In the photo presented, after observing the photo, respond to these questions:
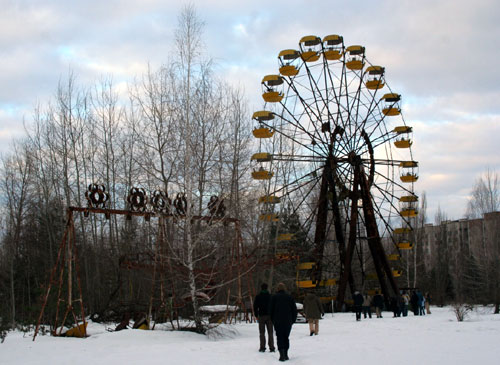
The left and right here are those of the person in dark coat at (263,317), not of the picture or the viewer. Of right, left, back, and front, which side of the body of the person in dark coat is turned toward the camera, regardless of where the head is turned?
back

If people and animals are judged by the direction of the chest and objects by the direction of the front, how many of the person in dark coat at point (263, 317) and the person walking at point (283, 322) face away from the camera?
2

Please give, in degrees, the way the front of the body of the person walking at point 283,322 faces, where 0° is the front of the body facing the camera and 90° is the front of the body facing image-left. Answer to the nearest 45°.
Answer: approximately 180°

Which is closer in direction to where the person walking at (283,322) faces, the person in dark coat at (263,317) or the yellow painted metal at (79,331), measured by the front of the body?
the person in dark coat

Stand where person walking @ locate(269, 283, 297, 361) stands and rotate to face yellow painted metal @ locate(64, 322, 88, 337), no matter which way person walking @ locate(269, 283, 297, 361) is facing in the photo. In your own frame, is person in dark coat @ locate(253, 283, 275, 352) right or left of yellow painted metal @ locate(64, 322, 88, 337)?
right

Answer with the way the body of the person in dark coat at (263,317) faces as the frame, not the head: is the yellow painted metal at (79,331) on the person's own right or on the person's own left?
on the person's own left

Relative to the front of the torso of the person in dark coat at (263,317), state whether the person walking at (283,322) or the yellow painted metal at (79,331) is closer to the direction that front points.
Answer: the yellow painted metal

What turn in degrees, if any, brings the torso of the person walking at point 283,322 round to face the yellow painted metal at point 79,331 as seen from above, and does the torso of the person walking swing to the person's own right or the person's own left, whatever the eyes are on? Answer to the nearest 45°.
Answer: approximately 45° to the person's own left
